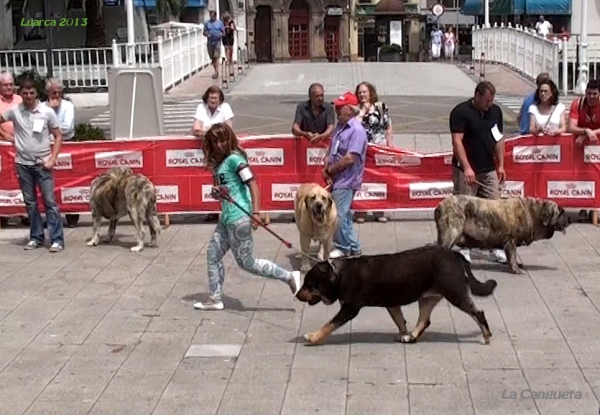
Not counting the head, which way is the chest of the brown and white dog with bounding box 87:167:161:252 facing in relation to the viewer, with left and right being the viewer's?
facing away from the viewer and to the left of the viewer

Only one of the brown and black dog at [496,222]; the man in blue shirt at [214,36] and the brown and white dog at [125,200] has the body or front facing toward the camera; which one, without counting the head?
the man in blue shirt

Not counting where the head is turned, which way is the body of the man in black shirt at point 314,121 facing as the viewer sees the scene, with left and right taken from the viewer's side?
facing the viewer

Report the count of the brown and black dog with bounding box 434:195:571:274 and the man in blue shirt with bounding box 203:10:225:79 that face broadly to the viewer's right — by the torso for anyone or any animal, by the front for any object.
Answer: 1

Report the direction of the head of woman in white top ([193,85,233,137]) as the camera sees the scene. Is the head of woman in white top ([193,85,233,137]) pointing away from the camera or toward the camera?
toward the camera

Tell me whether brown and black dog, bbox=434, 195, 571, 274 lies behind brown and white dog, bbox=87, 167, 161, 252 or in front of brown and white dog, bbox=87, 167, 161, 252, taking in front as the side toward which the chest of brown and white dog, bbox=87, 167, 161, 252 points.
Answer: behind

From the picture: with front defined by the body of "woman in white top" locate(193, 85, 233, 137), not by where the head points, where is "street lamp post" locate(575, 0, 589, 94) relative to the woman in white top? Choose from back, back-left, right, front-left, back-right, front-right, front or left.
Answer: back-left

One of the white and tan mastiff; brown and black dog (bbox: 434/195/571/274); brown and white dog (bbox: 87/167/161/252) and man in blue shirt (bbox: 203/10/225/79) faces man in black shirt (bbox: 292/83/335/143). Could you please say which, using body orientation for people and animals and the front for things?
the man in blue shirt

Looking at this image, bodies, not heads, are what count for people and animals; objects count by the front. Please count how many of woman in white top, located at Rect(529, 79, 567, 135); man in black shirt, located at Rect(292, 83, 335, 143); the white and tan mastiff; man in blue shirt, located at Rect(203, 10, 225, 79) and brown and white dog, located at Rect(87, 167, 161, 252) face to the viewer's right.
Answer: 0

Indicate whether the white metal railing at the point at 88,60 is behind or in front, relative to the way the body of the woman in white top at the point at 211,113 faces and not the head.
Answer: behind

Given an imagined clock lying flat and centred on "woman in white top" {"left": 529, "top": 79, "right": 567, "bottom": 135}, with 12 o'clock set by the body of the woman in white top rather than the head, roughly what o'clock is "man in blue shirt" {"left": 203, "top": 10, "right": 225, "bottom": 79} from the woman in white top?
The man in blue shirt is roughly at 5 o'clock from the woman in white top.

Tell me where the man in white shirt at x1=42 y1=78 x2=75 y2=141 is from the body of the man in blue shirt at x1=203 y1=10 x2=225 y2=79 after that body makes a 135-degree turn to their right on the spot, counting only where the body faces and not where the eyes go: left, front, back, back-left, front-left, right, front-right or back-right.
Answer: back-left

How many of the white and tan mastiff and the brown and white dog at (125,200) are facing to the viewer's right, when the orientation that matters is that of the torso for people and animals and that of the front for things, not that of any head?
0

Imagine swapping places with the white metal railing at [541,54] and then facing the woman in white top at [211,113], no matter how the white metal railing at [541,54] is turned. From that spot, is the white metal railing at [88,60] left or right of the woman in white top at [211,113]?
right

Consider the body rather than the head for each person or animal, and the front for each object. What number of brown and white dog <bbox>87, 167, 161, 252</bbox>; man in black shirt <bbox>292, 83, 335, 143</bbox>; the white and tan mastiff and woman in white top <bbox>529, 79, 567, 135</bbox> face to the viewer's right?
0

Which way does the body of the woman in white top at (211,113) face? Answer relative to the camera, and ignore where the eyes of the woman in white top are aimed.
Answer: toward the camera

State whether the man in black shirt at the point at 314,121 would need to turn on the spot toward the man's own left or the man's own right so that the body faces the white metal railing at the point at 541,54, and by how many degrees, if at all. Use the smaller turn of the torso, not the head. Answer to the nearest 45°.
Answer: approximately 180°

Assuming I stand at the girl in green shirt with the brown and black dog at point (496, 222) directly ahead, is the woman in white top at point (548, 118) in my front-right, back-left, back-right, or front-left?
front-left

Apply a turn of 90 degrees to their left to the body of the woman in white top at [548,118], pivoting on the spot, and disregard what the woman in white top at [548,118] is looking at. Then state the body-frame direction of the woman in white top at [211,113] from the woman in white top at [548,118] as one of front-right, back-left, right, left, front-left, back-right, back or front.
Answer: back

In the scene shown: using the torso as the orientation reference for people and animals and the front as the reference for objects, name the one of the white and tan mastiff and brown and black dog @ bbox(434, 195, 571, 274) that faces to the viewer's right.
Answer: the brown and black dog
